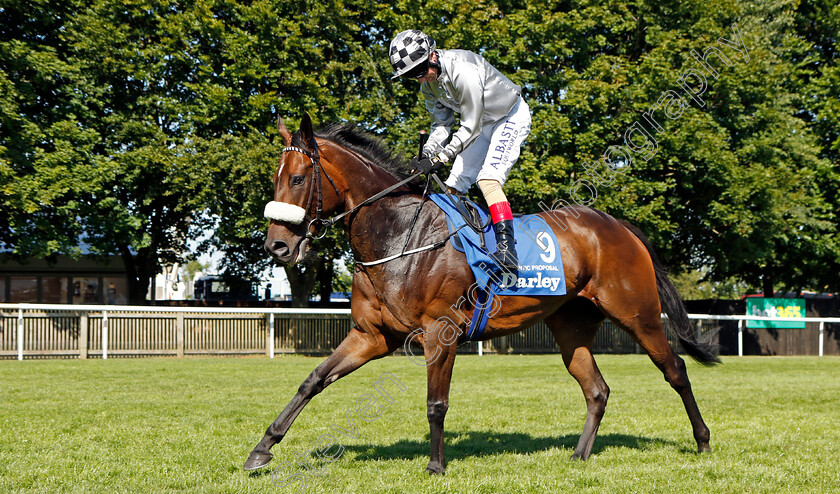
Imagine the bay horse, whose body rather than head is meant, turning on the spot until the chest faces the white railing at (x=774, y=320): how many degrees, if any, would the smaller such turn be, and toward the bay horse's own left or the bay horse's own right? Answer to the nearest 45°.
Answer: approximately 135° to the bay horse's own right

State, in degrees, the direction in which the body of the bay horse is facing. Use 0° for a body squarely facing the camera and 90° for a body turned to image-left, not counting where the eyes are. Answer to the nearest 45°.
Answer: approximately 90°

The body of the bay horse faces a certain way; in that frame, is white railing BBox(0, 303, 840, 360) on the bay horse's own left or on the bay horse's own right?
on the bay horse's own right
